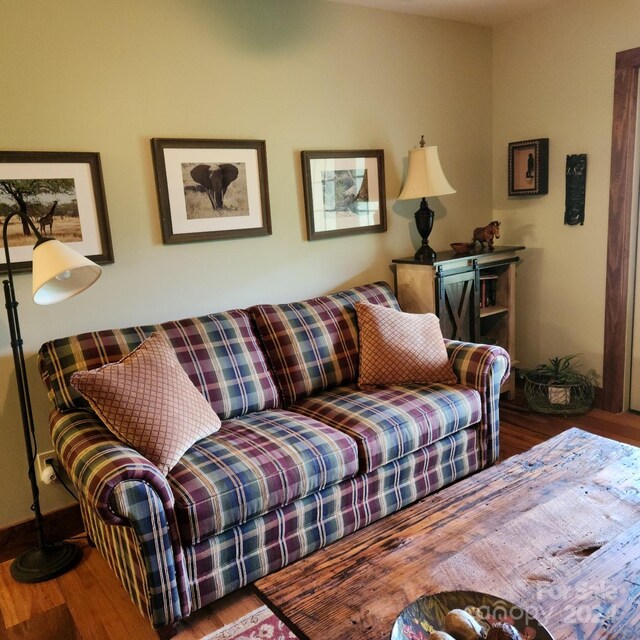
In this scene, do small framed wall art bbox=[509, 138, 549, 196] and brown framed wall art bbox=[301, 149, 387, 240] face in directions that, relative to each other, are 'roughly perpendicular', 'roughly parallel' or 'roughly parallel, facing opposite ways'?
roughly perpendicular

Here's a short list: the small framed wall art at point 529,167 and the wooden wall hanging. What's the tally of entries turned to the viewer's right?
0

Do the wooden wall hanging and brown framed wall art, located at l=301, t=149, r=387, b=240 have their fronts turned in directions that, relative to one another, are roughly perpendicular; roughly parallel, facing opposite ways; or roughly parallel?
roughly perpendicular

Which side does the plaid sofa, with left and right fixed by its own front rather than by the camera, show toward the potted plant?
left

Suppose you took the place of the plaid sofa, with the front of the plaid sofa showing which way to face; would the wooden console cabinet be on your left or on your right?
on your left

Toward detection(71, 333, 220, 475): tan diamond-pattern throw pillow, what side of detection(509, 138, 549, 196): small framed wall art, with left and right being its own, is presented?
front

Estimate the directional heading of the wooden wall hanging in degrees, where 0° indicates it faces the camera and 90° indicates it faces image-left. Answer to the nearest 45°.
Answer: approximately 45°

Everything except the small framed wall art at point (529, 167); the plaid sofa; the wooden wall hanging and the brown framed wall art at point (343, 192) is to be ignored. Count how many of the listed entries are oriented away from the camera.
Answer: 0

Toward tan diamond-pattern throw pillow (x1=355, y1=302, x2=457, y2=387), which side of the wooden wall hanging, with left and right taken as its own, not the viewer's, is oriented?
front

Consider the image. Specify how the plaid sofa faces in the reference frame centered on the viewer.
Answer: facing the viewer and to the right of the viewer

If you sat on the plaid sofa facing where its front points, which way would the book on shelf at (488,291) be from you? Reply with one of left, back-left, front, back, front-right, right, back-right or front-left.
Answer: left

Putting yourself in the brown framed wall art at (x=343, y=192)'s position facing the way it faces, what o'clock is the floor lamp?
The floor lamp is roughly at 3 o'clock from the brown framed wall art.

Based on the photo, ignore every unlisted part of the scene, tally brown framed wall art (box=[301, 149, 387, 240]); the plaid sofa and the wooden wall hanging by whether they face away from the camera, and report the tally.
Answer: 0

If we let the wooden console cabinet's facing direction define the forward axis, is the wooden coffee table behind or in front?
in front

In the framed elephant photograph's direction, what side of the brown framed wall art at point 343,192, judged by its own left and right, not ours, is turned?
right

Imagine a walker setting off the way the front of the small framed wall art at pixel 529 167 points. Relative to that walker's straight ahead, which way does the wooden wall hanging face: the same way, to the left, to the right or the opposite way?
the same way

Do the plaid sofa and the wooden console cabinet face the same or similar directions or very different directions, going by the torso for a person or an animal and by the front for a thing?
same or similar directions

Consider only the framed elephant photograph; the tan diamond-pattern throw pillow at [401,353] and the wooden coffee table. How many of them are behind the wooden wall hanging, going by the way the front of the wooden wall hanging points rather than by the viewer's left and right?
0

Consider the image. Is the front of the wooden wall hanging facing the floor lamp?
yes

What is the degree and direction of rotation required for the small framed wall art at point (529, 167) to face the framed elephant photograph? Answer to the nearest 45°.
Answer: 0° — it already faces it

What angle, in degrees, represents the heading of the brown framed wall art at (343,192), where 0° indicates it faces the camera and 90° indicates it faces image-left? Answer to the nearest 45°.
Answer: approximately 315°
